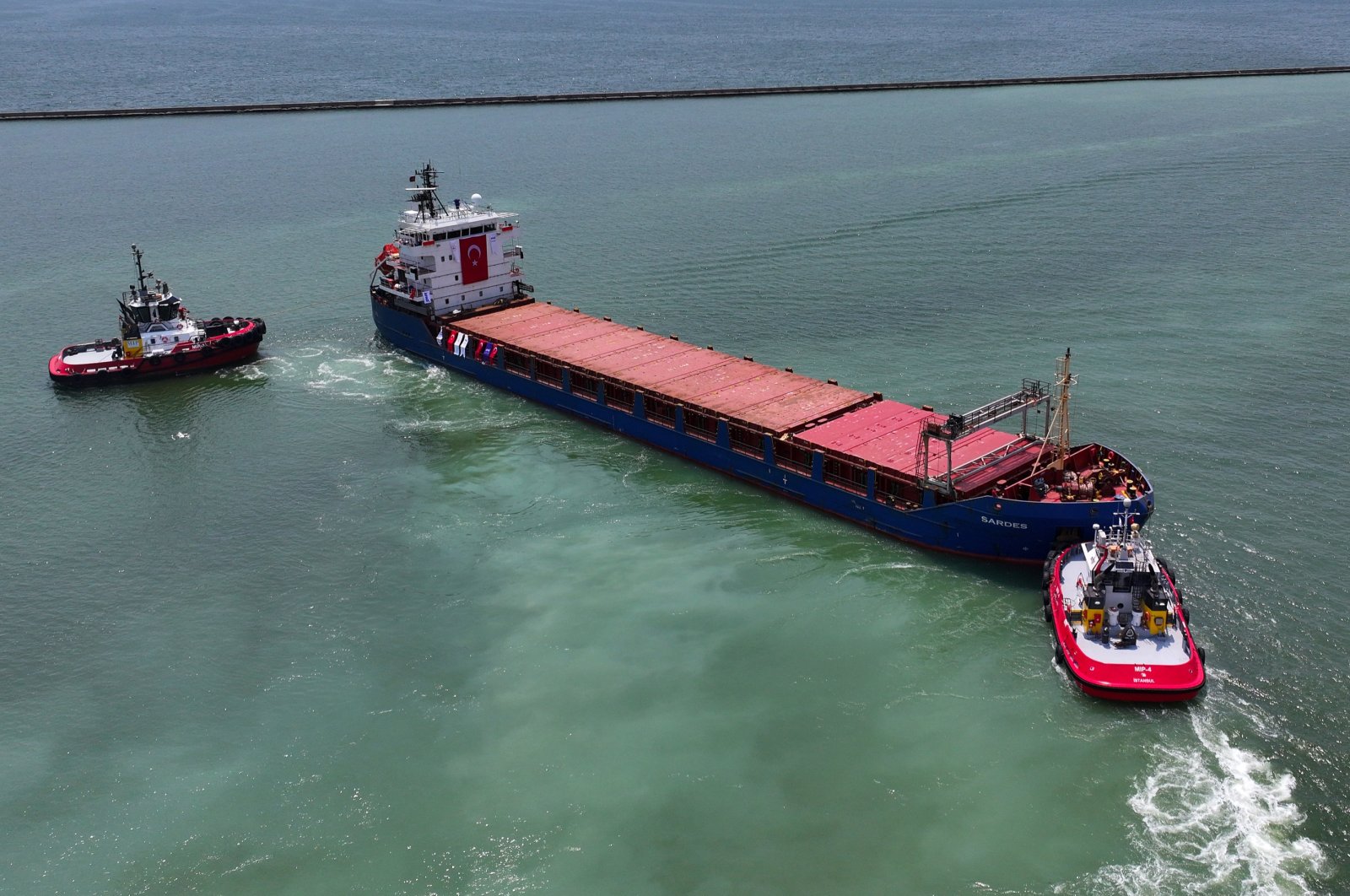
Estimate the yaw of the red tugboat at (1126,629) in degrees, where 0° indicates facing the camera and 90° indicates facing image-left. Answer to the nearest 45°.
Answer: approximately 180°
